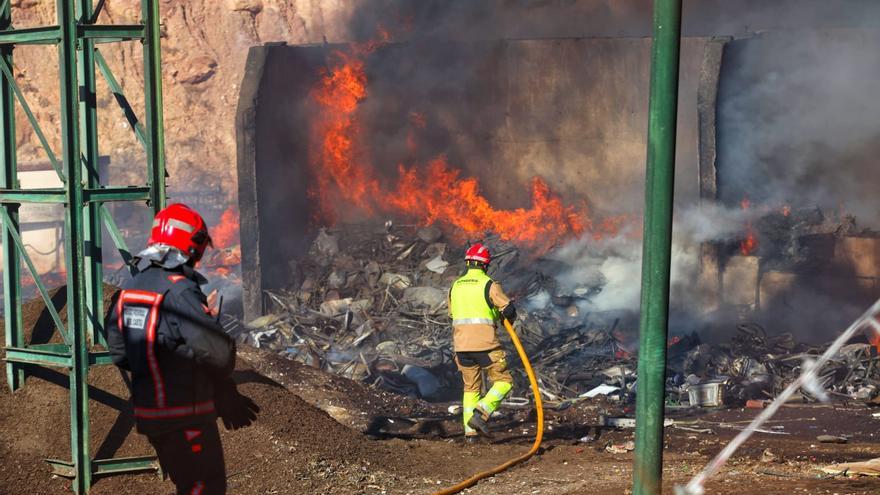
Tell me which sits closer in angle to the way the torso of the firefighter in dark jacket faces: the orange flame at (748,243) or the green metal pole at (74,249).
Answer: the orange flame

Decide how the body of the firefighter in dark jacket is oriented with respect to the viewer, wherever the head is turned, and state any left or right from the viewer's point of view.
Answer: facing away from the viewer and to the right of the viewer

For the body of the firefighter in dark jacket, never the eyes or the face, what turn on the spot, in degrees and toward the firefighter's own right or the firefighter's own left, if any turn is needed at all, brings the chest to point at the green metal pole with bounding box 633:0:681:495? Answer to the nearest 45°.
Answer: approximately 90° to the firefighter's own right

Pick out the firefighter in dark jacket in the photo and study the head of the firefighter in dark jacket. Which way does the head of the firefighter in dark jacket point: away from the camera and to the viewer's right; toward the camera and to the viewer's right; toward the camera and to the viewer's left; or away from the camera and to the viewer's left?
away from the camera and to the viewer's right

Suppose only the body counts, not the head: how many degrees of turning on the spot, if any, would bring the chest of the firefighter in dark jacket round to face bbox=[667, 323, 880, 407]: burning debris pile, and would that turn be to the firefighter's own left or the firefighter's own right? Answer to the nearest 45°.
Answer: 0° — they already face it

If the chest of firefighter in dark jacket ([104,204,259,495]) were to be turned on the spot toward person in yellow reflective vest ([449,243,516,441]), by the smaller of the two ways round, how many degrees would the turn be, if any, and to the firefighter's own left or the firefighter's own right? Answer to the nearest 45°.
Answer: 0° — they already face them

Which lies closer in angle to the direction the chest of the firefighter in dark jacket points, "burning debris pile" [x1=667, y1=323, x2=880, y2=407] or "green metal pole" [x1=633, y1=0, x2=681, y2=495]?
the burning debris pile
